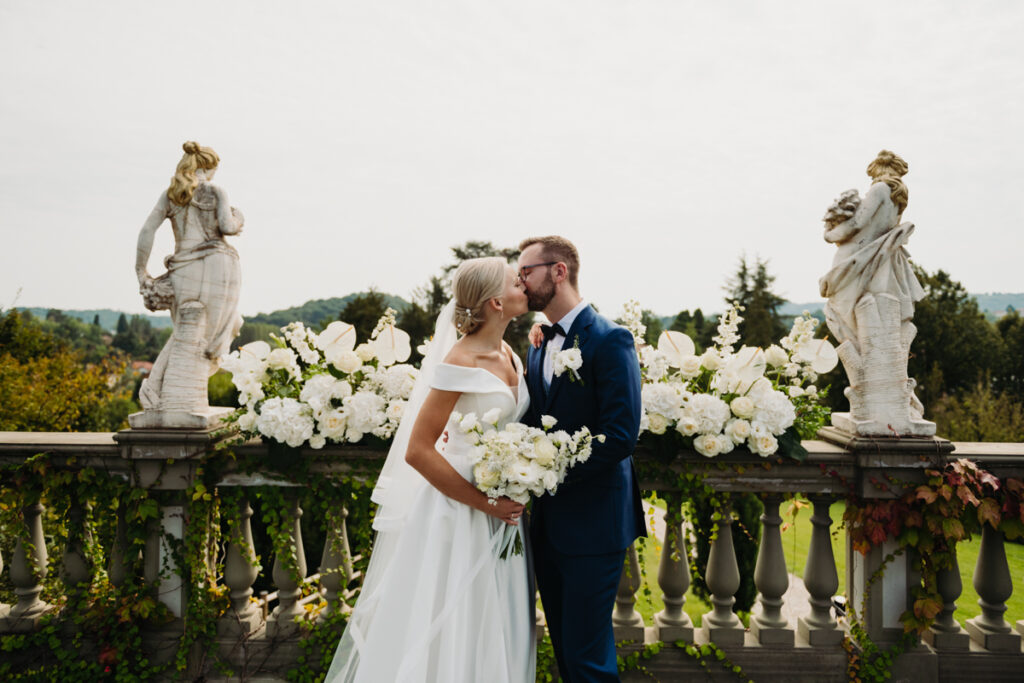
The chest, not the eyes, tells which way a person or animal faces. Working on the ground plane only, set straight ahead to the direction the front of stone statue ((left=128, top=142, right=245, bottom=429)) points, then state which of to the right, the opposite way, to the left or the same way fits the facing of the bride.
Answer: to the right

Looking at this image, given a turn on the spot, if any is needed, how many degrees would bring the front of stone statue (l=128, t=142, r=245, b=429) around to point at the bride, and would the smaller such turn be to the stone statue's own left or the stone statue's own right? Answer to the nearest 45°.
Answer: approximately 135° to the stone statue's own right

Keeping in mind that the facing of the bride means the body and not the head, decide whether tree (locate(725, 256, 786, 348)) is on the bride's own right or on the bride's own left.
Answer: on the bride's own left

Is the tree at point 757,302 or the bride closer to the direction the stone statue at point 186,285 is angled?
the tree

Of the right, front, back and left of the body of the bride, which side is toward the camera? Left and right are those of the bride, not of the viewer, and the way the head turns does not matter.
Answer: right

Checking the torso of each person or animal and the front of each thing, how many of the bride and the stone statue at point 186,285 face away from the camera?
1

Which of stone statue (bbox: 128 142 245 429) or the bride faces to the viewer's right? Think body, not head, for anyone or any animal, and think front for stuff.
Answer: the bride

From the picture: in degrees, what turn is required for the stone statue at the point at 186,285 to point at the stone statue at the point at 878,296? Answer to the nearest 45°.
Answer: approximately 135° to its right

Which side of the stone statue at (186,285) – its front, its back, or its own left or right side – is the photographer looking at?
back

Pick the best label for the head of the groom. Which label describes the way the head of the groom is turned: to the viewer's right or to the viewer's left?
to the viewer's left

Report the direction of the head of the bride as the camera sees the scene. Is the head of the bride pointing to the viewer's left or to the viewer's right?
to the viewer's right
